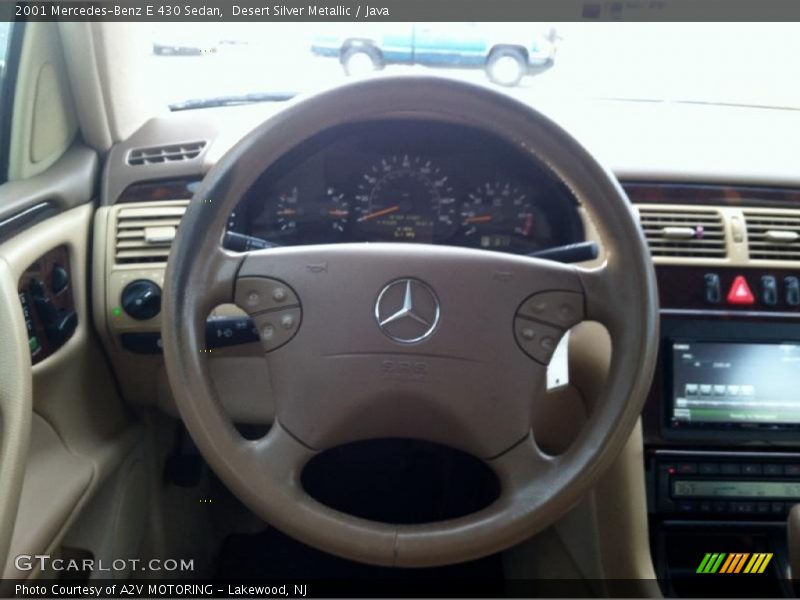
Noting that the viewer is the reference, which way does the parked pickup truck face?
facing to the right of the viewer

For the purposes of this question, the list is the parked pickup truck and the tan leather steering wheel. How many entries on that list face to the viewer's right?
1

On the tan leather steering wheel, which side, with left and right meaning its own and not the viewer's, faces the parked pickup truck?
back

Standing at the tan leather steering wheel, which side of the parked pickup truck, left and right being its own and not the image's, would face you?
right

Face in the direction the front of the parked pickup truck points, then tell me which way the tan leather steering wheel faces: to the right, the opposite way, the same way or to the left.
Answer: to the right

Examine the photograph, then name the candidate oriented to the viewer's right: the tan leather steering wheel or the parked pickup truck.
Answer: the parked pickup truck

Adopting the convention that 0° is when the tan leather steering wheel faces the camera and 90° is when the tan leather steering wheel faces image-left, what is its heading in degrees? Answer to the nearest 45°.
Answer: approximately 0°
